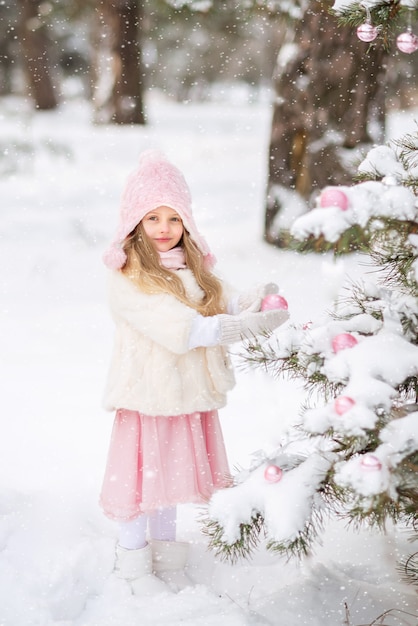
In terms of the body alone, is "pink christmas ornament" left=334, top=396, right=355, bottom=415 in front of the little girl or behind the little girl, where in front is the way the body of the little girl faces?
in front

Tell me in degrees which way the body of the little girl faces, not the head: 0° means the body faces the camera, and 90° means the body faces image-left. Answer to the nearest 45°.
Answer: approximately 315°

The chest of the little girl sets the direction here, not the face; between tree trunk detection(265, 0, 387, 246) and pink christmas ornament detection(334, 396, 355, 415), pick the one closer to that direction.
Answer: the pink christmas ornament
